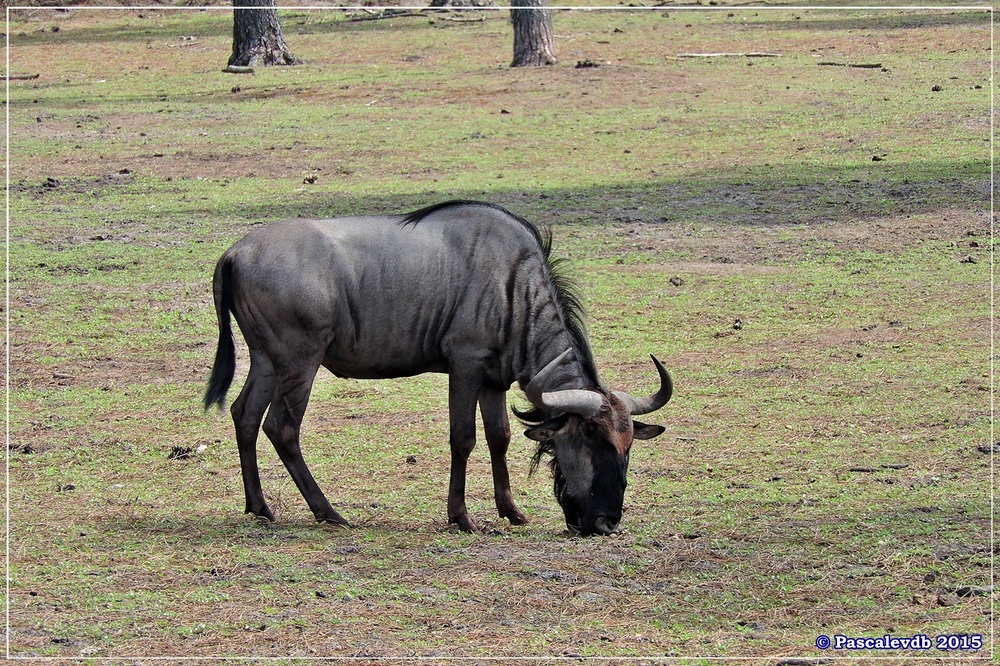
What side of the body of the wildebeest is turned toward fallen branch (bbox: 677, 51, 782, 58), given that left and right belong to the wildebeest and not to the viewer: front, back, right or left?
left

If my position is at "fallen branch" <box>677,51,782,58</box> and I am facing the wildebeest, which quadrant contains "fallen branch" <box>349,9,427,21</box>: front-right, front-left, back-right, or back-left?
back-right

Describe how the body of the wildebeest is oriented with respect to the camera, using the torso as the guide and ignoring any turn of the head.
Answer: to the viewer's right
